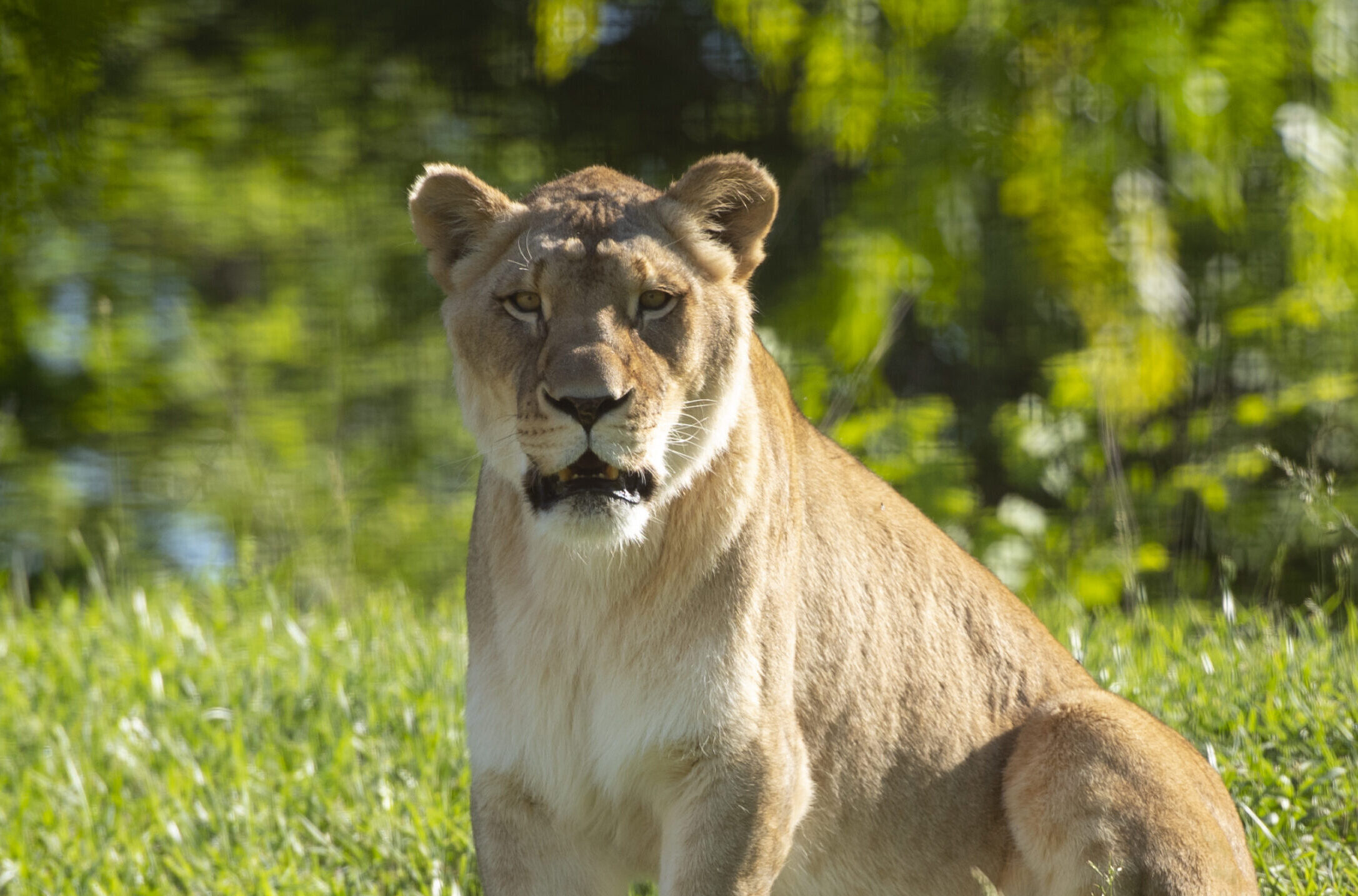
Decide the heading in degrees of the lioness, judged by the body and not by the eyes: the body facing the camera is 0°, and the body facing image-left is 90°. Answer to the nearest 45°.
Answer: approximately 45°
